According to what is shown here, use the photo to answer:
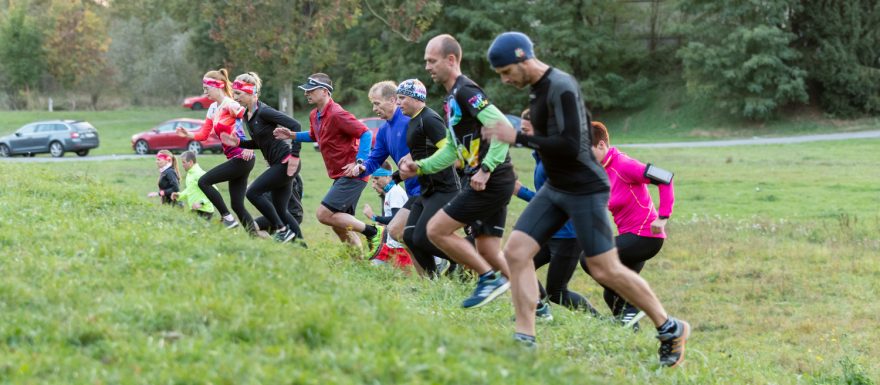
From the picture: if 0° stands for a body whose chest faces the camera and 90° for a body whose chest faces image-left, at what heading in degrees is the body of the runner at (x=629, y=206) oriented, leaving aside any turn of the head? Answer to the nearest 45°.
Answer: approximately 90°

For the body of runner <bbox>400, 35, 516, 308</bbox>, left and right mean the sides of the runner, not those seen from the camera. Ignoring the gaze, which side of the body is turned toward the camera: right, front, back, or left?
left

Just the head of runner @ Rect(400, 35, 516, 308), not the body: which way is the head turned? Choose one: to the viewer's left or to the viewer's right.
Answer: to the viewer's left

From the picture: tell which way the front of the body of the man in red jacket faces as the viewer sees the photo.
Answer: to the viewer's left

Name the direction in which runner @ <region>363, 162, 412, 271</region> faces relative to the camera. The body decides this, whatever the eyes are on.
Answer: to the viewer's left

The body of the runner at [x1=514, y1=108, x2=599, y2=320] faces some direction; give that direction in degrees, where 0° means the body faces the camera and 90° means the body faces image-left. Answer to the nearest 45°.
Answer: approximately 90°

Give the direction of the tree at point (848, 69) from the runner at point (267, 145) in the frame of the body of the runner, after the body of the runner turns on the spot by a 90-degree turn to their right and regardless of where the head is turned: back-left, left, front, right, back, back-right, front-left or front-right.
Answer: front-right

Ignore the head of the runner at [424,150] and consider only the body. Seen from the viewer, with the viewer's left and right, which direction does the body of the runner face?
facing to the left of the viewer
